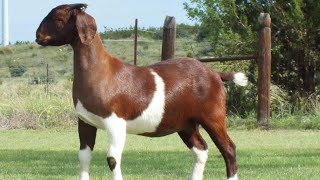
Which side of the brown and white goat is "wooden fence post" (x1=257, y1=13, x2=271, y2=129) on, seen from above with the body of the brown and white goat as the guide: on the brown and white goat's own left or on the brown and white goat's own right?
on the brown and white goat's own right

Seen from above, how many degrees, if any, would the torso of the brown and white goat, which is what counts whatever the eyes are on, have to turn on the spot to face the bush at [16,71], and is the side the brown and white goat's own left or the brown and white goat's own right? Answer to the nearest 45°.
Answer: approximately 90° to the brown and white goat's own right

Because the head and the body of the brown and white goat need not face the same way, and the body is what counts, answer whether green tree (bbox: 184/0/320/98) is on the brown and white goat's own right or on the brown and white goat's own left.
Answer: on the brown and white goat's own right

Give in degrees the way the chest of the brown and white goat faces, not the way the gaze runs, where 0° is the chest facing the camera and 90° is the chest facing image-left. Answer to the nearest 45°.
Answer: approximately 90°

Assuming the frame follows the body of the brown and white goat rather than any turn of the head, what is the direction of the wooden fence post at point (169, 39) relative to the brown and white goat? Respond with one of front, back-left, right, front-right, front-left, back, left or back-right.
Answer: right
